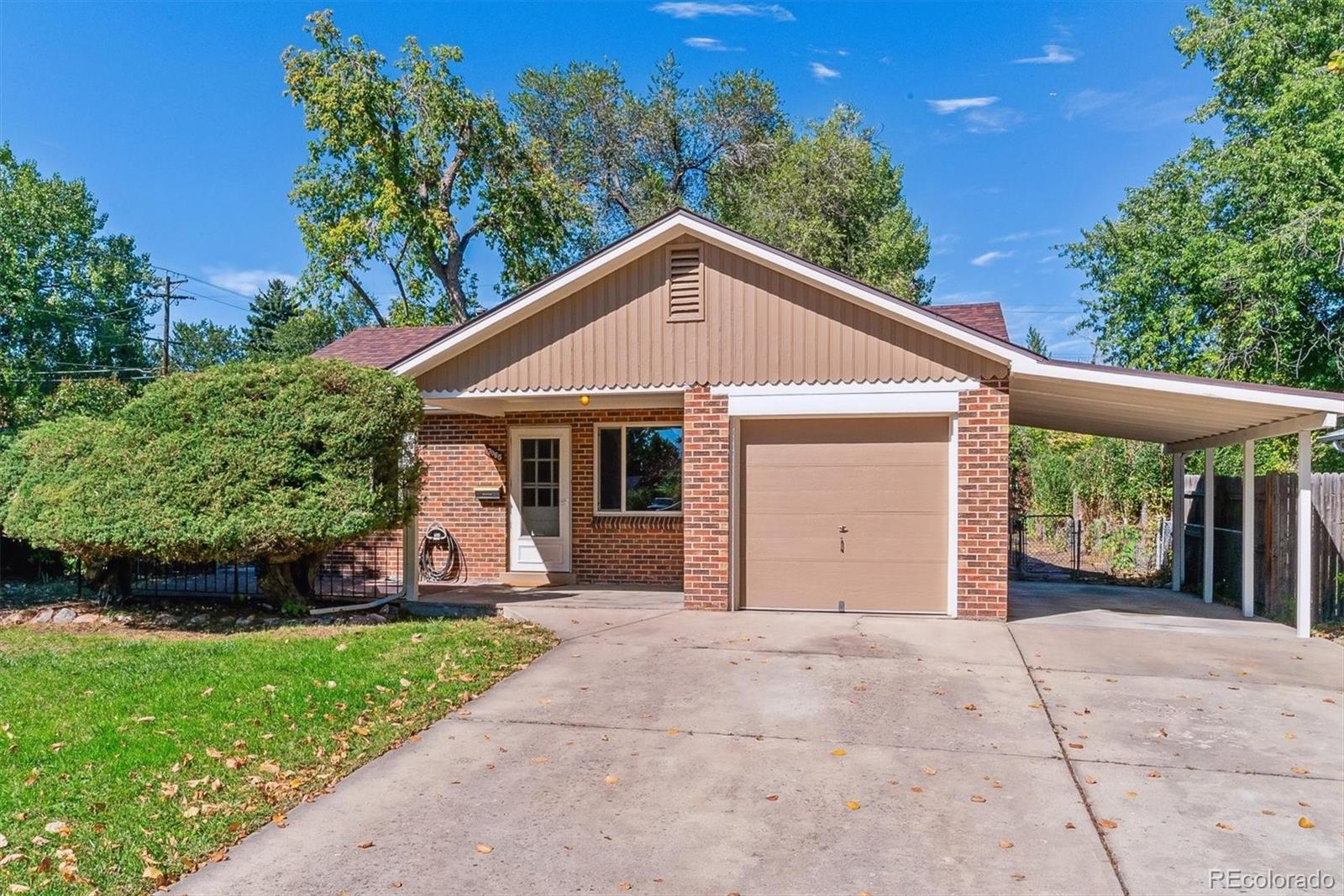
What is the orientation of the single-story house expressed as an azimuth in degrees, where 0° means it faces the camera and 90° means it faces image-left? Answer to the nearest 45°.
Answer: approximately 0°

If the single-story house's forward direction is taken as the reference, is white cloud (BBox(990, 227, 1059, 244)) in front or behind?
behind

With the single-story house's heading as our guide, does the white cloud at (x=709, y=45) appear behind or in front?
behind

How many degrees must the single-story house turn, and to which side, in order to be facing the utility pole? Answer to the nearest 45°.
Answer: approximately 135° to its right

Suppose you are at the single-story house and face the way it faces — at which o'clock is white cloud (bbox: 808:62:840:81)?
The white cloud is roughly at 6 o'clock from the single-story house.

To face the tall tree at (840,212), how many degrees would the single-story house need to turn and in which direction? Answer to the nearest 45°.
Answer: approximately 180°

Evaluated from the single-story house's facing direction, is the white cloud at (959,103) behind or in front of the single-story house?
behind

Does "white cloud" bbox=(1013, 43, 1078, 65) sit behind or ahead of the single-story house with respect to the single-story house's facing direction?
behind
